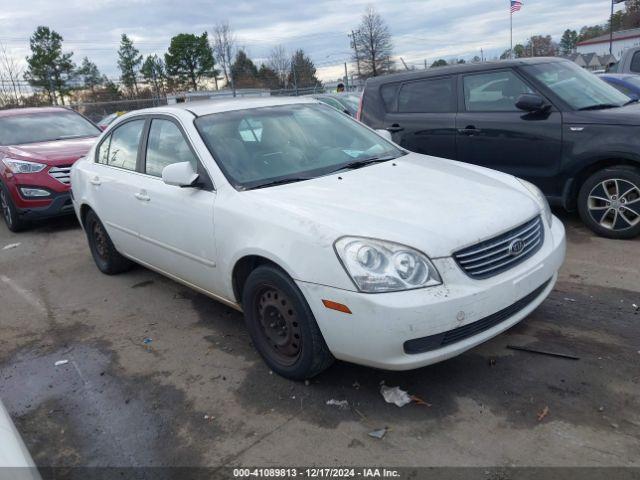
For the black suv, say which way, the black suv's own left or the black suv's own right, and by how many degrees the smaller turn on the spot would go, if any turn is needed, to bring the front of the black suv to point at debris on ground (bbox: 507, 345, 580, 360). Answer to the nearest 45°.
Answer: approximately 45° to the black suv's own right

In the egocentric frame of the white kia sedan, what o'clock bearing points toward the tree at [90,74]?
The tree is roughly at 7 o'clock from the white kia sedan.

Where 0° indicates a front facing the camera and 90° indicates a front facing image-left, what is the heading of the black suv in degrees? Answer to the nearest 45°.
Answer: approximately 315°

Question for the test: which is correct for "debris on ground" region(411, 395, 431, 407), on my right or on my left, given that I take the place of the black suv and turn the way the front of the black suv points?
on my right

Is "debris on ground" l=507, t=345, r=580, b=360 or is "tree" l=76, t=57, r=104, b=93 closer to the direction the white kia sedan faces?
the debris on ground

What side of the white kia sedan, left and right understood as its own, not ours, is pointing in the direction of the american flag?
left
